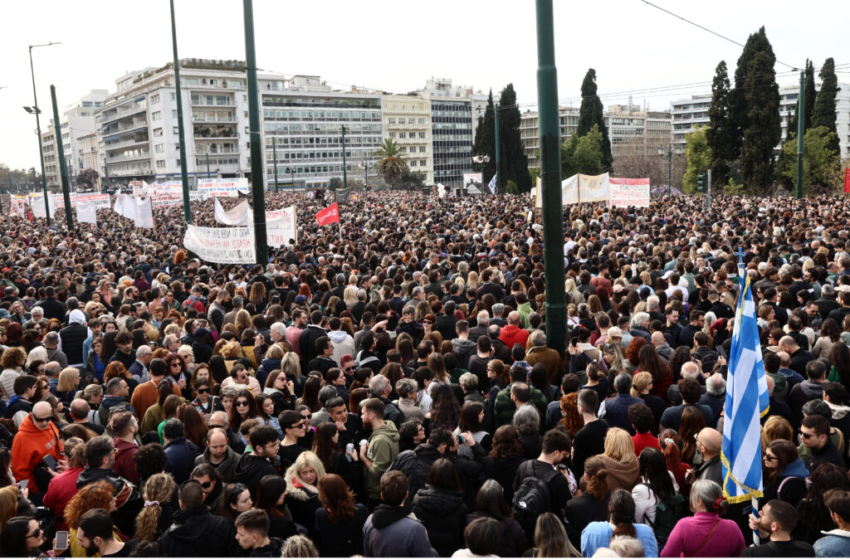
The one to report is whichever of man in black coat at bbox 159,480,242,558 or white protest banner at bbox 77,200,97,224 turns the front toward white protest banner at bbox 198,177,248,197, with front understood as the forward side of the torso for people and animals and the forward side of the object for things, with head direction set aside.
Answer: the man in black coat

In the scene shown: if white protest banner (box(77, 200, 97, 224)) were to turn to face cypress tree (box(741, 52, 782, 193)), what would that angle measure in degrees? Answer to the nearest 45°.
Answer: approximately 90° to its left

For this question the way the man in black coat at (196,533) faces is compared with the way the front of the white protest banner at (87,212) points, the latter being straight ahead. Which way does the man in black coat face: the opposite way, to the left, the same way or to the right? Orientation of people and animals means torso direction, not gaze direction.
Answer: the opposite way

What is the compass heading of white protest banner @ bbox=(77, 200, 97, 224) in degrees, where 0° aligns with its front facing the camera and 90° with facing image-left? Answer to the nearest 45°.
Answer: approximately 0°

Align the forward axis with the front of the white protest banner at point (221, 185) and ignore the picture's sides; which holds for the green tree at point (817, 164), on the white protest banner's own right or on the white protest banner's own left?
on the white protest banner's own left

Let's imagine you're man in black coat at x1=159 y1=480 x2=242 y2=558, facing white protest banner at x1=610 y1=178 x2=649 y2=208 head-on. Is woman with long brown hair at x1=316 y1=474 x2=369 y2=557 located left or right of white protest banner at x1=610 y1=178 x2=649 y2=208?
right

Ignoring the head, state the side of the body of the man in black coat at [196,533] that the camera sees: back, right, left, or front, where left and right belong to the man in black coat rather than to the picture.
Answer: back

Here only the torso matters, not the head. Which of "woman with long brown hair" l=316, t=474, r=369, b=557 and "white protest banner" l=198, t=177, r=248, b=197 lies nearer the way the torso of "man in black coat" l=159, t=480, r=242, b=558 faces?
the white protest banner

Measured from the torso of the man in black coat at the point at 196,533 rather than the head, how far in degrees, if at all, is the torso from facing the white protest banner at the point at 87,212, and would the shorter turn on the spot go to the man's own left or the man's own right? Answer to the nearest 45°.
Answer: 0° — they already face it

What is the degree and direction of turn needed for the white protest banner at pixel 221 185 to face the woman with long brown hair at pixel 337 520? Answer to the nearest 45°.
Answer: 0° — it already faces them

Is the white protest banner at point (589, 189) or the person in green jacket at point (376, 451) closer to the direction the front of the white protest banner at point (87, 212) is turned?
the person in green jacket

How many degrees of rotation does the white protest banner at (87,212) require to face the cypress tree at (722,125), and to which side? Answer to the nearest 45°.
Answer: approximately 90° to its left

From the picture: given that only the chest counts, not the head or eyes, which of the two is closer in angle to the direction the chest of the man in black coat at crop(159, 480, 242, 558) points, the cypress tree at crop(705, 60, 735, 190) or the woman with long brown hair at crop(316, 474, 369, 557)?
the cypress tree
